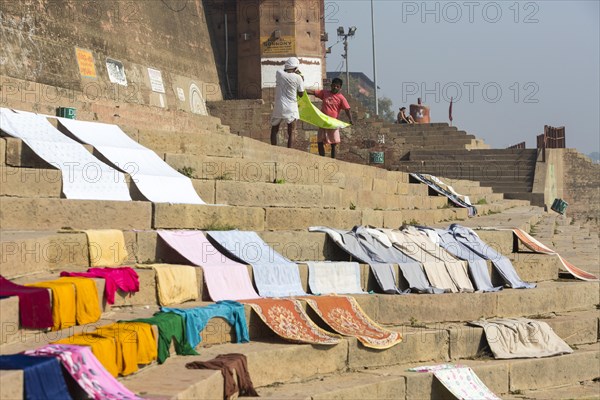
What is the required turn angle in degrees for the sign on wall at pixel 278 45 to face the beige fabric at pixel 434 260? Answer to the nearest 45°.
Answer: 0° — it already faces it

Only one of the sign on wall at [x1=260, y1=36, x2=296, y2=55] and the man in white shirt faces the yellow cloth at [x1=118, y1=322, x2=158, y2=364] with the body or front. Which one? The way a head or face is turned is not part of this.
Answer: the sign on wall

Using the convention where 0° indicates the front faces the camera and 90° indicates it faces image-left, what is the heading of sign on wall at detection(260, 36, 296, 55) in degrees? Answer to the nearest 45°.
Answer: approximately 0°

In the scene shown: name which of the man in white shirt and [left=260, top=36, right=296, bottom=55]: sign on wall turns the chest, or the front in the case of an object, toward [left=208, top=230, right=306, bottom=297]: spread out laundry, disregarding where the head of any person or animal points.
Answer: the sign on wall

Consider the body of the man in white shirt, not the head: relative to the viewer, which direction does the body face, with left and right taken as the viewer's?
facing away from the viewer and to the right of the viewer

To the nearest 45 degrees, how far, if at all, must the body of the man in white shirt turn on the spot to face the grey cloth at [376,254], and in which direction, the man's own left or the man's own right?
approximately 135° to the man's own right

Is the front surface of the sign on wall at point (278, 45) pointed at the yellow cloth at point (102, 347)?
yes

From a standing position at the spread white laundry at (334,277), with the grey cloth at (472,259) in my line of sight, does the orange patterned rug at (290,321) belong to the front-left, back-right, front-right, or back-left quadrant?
back-right

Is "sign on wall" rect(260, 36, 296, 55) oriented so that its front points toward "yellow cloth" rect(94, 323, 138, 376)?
yes

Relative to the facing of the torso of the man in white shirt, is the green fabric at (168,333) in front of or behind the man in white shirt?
behind

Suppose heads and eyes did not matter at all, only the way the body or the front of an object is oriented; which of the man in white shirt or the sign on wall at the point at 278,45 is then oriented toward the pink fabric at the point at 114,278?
the sign on wall
